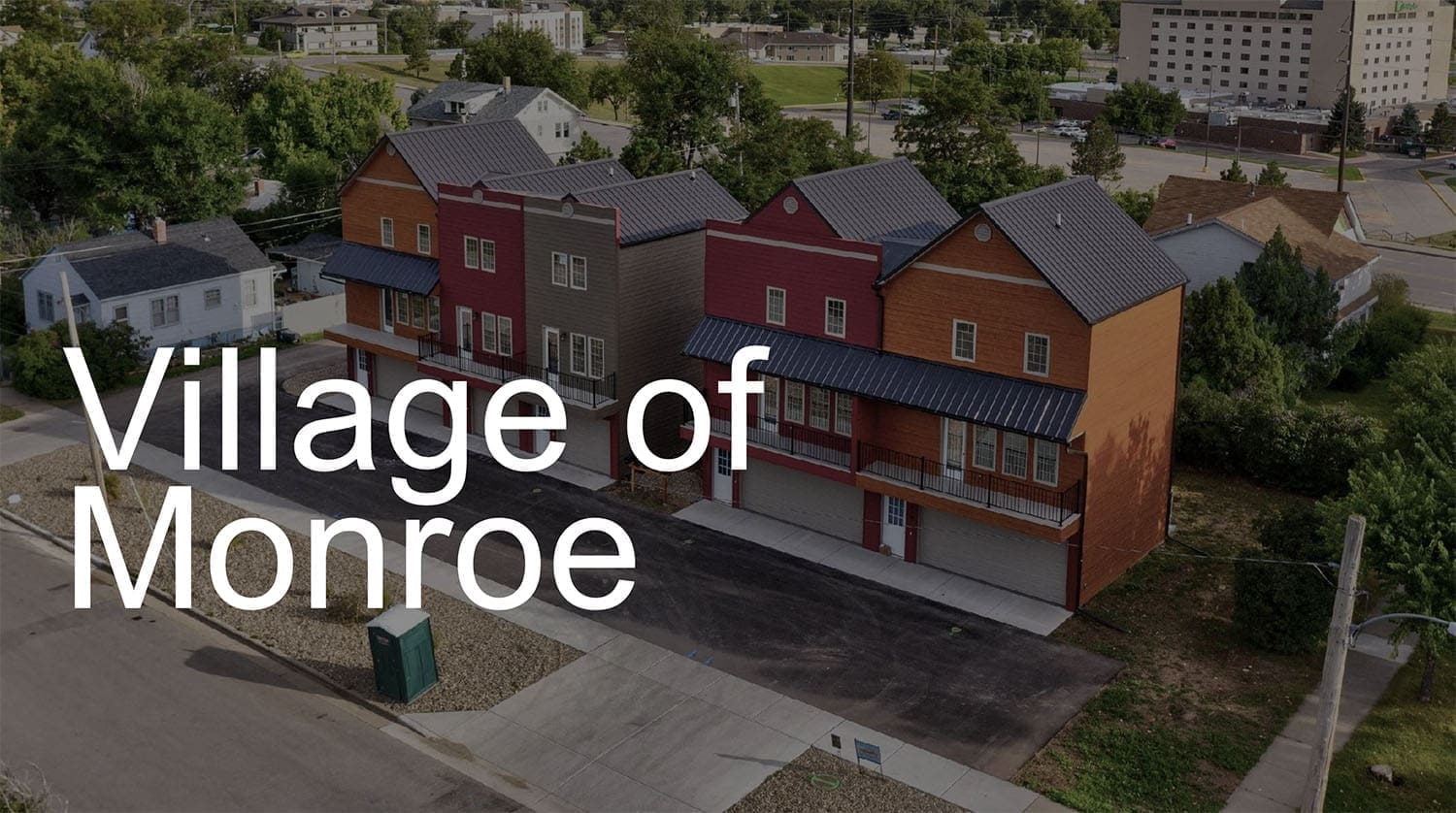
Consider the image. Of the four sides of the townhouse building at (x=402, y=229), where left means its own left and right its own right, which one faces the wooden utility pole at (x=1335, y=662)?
left

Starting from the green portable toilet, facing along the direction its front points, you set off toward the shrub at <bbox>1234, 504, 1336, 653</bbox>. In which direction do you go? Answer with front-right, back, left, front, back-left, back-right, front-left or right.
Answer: back-left

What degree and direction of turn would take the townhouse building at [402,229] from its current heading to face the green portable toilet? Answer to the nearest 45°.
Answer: approximately 45° to its left

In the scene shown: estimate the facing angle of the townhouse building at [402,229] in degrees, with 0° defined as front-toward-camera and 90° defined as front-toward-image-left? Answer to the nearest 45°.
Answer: approximately 45°

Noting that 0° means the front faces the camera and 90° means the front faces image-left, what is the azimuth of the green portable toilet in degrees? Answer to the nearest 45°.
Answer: approximately 45°

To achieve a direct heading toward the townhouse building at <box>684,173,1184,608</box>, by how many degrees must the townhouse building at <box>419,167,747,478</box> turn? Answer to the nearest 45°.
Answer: approximately 90° to its left

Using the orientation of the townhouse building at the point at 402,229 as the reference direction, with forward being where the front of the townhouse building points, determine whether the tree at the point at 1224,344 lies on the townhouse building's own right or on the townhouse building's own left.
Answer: on the townhouse building's own left

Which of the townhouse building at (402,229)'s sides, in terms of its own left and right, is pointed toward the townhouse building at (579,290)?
left

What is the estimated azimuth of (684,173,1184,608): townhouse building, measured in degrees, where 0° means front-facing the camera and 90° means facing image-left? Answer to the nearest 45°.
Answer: approximately 45°
